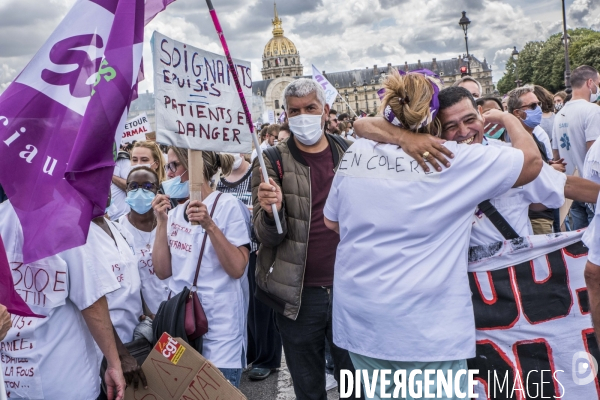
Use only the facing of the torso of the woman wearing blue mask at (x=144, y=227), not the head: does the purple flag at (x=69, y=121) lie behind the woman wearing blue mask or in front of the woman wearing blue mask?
in front

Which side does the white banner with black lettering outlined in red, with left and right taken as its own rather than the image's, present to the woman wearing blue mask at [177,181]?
right

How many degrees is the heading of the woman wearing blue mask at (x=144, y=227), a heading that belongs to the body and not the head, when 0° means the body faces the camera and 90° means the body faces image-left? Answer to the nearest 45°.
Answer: approximately 0°

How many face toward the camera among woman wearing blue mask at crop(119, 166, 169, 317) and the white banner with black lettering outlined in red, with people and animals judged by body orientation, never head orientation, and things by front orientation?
2

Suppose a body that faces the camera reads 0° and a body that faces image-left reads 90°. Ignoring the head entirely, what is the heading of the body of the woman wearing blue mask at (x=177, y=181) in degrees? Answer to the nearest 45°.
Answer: approximately 45°

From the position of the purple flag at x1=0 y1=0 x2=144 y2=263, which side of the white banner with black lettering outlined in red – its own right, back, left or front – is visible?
right
